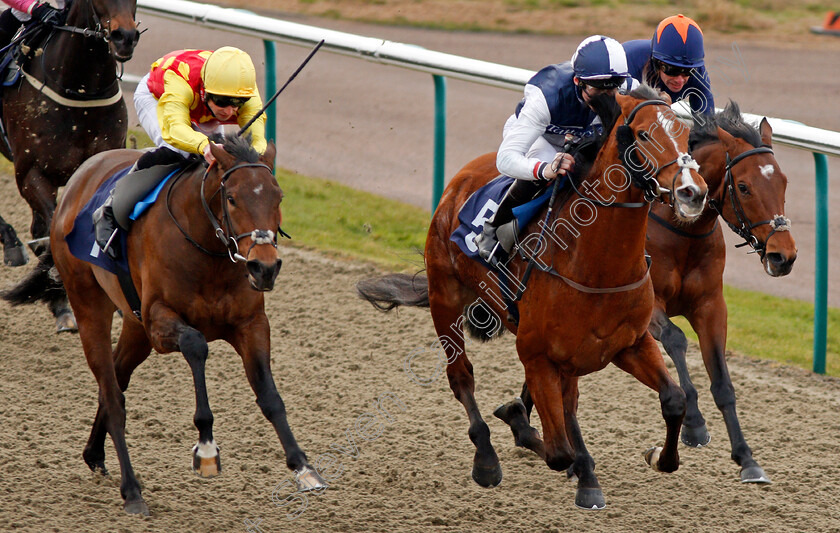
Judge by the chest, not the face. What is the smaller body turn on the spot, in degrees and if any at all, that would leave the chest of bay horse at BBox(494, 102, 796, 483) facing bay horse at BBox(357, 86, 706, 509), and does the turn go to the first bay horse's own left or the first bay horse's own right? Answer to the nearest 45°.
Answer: approximately 45° to the first bay horse's own right

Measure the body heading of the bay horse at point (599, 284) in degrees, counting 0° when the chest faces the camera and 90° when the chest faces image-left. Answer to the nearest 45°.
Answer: approximately 315°

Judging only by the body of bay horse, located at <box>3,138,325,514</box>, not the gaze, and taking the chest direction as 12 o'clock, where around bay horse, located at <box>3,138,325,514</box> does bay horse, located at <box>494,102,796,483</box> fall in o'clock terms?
bay horse, located at <box>494,102,796,483</box> is roughly at 10 o'clock from bay horse, located at <box>3,138,325,514</box>.

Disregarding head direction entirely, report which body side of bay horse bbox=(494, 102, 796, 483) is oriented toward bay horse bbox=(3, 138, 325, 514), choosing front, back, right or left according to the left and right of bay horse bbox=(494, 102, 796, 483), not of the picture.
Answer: right

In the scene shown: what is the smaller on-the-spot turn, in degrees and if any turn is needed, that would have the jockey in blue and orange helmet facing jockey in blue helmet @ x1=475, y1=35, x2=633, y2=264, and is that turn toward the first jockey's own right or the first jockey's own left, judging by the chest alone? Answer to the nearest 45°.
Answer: approximately 90° to the first jockey's own right

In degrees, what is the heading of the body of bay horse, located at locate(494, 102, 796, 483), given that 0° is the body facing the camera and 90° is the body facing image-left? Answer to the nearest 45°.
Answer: approximately 315°

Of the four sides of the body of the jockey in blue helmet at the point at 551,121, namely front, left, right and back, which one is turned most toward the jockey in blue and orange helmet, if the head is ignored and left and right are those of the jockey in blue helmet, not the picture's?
left

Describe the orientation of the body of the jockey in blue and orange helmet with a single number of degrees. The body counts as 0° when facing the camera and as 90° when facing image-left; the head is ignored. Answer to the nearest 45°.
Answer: approximately 315°

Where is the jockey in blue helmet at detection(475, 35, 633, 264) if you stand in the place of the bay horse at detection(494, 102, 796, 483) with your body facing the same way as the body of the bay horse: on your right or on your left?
on your right

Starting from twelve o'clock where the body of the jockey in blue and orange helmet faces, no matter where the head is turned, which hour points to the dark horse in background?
The dark horse in background is roughly at 5 o'clock from the jockey in blue and orange helmet.

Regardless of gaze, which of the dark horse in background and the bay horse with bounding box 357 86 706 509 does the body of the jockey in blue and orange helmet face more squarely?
the bay horse
